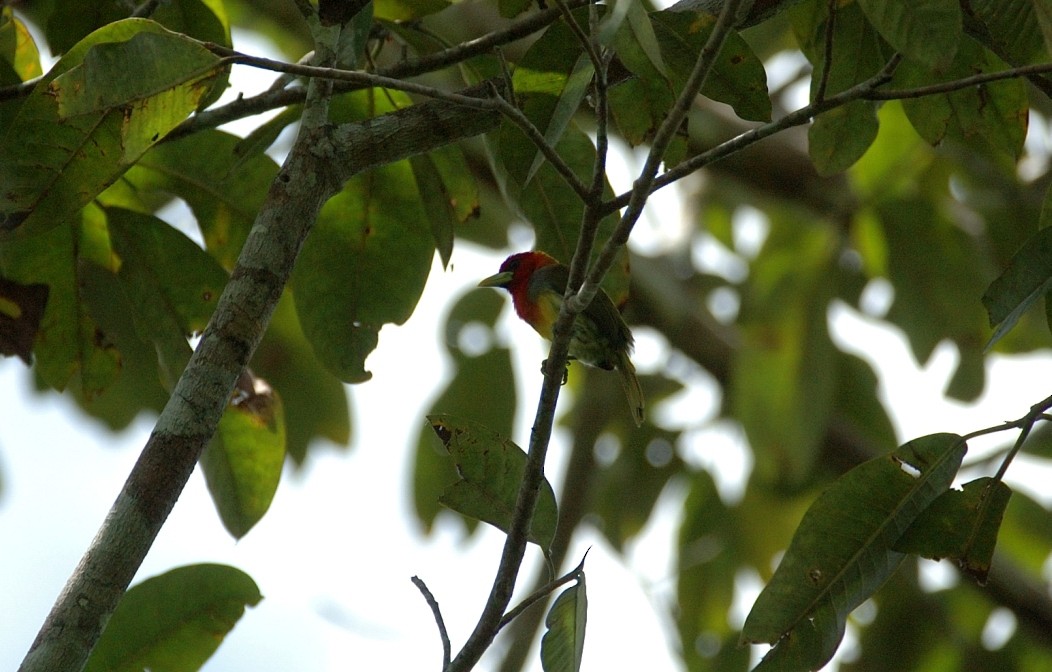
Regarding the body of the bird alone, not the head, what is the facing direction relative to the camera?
to the viewer's left

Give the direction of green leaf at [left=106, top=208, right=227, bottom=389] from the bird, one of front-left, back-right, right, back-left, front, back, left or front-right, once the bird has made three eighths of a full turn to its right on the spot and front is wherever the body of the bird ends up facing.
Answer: back

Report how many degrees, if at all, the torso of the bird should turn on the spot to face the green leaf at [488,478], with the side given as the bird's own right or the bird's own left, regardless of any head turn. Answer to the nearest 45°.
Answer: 0° — it already faces it

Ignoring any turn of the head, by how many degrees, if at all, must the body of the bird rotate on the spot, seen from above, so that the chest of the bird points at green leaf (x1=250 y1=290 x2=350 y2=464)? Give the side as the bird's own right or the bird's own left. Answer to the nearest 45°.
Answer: approximately 45° to the bird's own right

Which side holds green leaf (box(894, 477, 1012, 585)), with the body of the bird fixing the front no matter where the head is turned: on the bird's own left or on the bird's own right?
on the bird's own left

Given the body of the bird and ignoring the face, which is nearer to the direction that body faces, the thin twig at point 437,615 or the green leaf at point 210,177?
the green leaf
